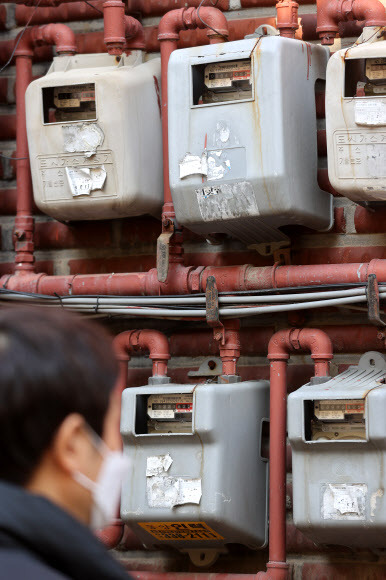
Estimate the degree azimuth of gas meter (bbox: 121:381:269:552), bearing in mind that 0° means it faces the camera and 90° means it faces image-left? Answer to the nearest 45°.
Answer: approximately 45°

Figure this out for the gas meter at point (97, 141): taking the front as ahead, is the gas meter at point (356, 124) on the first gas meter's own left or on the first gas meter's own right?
on the first gas meter's own left
